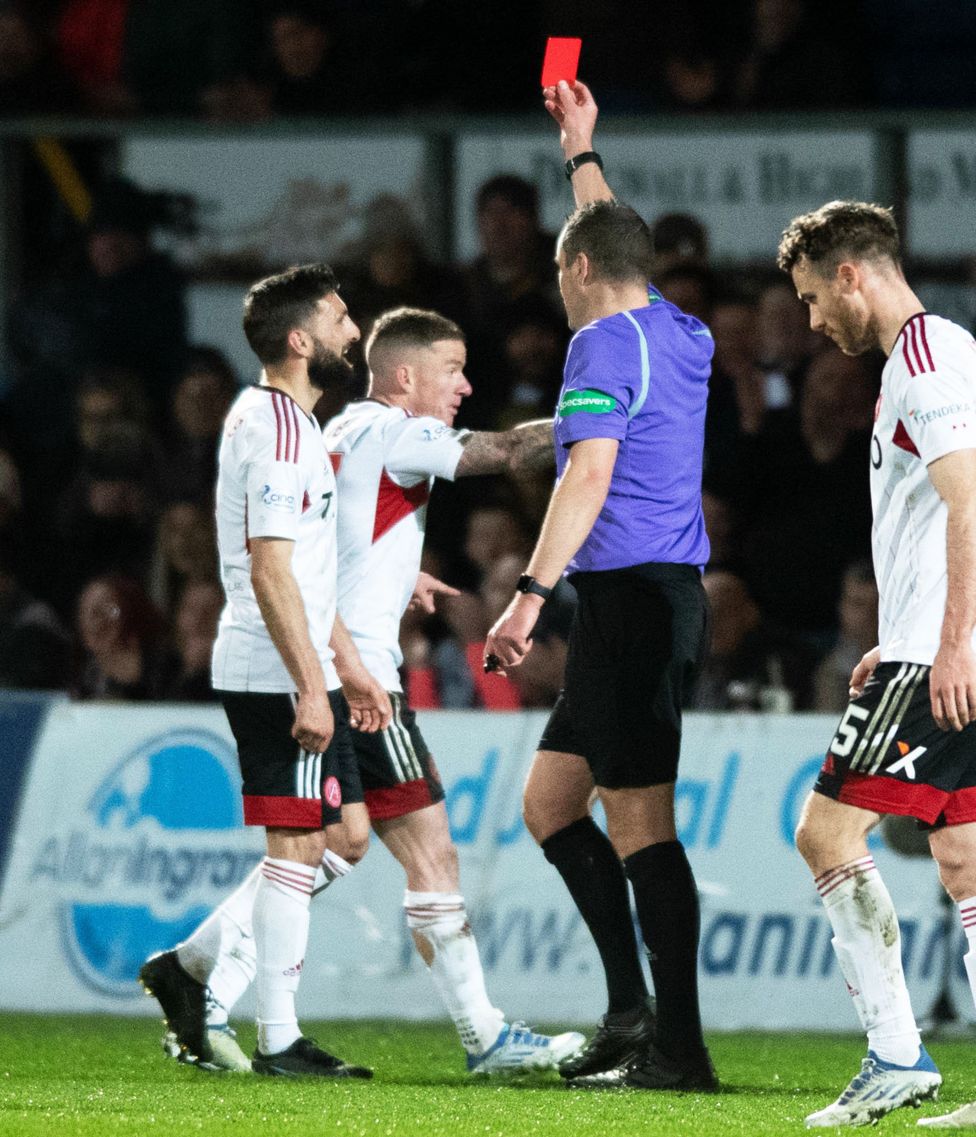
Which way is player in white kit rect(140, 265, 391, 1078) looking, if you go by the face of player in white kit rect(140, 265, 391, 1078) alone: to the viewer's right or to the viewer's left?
to the viewer's right

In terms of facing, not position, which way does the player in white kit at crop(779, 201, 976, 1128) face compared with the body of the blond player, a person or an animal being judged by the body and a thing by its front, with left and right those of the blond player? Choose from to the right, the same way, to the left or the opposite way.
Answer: the opposite way

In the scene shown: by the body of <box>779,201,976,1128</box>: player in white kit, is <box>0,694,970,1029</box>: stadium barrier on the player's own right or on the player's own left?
on the player's own right

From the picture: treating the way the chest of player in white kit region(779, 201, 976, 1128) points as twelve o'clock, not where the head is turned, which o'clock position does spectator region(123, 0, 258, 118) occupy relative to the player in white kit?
The spectator is roughly at 2 o'clock from the player in white kit.

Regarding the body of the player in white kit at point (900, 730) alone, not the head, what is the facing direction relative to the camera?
to the viewer's left

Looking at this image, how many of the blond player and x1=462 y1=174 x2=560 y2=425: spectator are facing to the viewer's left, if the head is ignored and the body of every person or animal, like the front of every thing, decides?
0

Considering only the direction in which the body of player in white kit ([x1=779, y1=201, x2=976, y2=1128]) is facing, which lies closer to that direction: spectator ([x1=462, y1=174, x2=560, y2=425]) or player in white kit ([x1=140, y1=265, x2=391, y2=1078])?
the player in white kit

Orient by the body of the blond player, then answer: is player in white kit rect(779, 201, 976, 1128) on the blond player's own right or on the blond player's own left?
on the blond player's own right

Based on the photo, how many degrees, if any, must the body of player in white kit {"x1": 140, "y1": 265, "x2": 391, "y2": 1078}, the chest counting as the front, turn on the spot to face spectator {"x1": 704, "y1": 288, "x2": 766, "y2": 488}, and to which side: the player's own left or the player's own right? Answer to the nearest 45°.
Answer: approximately 45° to the player's own left

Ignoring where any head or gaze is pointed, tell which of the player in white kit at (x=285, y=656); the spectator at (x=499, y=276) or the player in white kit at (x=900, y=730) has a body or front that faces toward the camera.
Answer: the spectator

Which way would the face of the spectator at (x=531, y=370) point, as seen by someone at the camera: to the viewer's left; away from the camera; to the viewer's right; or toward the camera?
toward the camera

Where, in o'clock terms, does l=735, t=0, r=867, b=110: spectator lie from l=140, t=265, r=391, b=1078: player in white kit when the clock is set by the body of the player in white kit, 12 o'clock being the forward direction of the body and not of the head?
The spectator is roughly at 10 o'clock from the player in white kit.

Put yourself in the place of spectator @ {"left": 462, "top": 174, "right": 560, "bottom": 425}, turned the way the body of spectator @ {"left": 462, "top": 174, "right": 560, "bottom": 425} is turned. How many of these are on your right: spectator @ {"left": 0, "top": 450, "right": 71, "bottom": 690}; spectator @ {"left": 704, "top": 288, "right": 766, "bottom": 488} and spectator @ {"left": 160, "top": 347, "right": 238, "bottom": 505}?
2

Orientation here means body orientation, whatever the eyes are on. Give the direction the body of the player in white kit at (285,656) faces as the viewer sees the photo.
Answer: to the viewer's right

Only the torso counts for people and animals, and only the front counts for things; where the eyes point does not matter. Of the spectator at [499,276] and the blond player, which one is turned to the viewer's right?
the blond player

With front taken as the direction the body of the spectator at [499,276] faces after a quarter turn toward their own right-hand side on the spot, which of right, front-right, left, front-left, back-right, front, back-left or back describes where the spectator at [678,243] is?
back-left

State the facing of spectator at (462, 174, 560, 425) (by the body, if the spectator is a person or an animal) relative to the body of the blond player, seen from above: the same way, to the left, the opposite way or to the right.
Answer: to the right

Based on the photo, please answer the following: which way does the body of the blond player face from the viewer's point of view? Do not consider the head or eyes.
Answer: to the viewer's right

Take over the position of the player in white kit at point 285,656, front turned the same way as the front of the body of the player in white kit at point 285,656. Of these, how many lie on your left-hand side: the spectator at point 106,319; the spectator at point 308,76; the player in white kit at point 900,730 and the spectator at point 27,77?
3

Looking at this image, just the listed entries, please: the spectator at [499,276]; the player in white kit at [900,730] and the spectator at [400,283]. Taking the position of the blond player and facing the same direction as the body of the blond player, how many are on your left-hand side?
2
